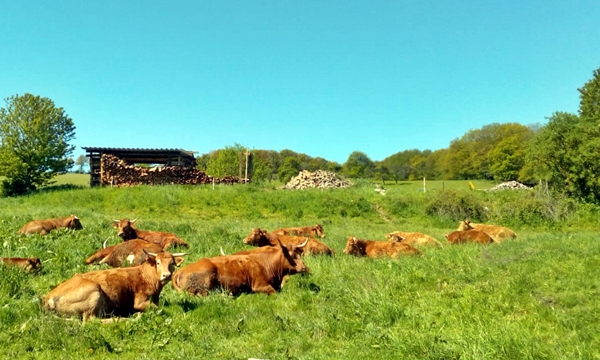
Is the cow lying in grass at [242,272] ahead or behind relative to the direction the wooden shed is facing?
ahead

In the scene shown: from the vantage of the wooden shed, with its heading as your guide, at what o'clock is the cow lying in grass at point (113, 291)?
The cow lying in grass is roughly at 12 o'clock from the wooden shed.

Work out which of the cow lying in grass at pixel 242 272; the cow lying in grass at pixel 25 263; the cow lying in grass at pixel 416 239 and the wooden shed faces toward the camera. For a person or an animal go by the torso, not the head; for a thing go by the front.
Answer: the wooden shed

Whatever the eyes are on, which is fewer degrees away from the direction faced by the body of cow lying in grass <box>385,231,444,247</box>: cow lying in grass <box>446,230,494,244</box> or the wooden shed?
the wooden shed

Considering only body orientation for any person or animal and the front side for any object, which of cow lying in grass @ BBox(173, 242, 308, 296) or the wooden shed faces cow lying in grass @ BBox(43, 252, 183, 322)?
the wooden shed

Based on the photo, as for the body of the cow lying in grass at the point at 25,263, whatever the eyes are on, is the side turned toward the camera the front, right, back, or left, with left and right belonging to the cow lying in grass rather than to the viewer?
right

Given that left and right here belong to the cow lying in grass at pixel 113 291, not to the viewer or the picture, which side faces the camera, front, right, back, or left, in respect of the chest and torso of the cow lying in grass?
right

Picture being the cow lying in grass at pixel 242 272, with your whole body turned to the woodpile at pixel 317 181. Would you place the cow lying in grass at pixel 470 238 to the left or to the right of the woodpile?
right

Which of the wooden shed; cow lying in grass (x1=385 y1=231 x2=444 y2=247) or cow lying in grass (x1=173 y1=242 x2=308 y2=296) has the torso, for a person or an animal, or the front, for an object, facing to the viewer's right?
cow lying in grass (x1=173 y1=242 x2=308 y2=296)

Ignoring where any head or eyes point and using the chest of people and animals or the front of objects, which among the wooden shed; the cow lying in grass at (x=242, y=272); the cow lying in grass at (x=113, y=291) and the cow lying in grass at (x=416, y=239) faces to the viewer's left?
the cow lying in grass at (x=416, y=239)

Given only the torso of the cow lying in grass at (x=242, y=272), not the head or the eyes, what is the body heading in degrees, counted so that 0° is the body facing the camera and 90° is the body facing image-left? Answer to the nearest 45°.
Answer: approximately 270°

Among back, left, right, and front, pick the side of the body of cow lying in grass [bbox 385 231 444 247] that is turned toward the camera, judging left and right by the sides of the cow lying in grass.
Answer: left
